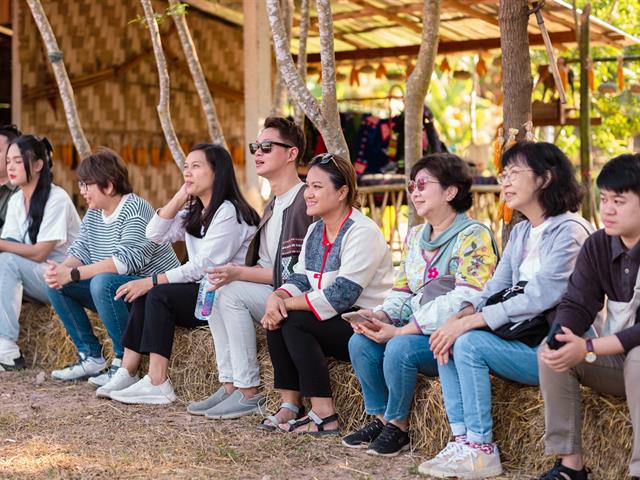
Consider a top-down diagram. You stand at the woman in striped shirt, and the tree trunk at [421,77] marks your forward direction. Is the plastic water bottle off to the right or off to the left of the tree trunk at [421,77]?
right

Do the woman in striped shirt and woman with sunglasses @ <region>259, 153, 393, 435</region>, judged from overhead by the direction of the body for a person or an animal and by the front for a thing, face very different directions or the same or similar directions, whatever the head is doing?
same or similar directions

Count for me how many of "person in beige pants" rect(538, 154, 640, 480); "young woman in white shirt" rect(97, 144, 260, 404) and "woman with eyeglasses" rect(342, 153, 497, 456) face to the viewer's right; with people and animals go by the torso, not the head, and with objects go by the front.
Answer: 0

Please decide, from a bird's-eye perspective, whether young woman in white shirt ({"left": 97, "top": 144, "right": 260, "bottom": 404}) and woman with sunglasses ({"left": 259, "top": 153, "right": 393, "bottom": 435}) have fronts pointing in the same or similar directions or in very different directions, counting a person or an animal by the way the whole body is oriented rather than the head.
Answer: same or similar directions

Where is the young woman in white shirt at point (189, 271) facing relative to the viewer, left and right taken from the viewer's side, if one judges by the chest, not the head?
facing the viewer and to the left of the viewer

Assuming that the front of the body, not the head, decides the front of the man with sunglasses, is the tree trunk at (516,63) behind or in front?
behind

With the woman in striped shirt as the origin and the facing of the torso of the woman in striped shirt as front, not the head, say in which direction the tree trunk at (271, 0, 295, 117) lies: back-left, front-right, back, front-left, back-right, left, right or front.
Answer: back

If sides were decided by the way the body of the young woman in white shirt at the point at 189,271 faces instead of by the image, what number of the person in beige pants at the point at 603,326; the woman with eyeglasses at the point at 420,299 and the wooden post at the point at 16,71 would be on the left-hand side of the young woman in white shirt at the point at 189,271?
2

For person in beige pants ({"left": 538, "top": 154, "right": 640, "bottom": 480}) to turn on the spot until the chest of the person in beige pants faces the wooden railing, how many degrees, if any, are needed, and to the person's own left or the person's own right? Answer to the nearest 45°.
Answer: approximately 135° to the person's own right

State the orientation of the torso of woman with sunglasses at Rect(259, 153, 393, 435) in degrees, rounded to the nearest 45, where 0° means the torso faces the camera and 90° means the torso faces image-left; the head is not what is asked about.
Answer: approximately 45°

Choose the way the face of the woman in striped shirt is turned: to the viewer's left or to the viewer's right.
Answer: to the viewer's left

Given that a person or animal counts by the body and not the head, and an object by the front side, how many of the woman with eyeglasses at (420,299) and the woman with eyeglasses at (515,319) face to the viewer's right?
0

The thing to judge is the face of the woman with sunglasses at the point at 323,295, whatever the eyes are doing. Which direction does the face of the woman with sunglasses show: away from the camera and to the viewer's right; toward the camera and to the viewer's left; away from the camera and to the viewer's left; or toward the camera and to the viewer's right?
toward the camera and to the viewer's left

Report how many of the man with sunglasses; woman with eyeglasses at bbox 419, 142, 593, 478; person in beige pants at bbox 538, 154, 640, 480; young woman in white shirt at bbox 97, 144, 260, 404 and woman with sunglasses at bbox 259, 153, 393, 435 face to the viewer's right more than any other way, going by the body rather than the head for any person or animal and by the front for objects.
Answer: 0

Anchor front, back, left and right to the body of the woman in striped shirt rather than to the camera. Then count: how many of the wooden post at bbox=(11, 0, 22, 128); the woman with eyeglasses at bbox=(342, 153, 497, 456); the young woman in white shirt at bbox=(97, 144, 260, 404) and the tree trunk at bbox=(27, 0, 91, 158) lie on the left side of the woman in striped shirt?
2

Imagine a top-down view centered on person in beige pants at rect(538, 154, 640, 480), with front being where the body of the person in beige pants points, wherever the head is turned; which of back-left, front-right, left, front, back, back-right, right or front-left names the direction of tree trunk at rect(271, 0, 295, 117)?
right
